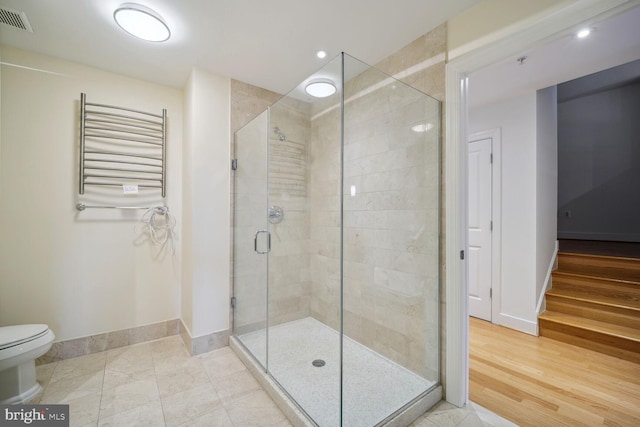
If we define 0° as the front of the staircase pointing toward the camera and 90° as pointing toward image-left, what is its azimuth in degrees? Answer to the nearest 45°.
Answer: approximately 45°

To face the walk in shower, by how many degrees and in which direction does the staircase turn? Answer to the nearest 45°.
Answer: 0° — it already faces it

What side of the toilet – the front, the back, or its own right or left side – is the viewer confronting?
right

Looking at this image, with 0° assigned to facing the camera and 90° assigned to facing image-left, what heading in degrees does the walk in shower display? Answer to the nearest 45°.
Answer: approximately 45°

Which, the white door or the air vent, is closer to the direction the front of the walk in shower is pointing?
the air vent

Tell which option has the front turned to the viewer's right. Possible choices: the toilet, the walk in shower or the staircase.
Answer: the toilet

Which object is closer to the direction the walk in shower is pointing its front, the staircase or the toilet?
the toilet
